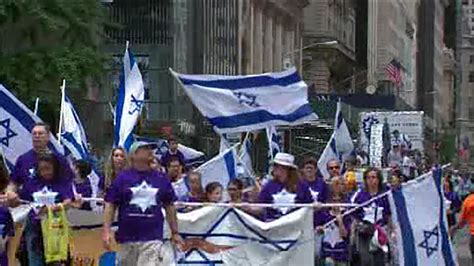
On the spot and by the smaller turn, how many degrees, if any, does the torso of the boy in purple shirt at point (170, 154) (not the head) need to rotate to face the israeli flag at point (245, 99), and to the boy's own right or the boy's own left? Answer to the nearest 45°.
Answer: approximately 90° to the boy's own left

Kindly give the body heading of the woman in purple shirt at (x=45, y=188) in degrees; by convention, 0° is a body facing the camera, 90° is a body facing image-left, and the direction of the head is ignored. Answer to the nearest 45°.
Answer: approximately 0°

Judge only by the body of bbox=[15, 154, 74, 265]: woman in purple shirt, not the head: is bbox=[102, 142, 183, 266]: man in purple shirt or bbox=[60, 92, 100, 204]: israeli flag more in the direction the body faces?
the man in purple shirt

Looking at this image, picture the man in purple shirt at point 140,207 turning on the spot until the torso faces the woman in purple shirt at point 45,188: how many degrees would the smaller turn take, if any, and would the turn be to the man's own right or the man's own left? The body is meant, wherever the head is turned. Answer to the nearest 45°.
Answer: approximately 135° to the man's own right
